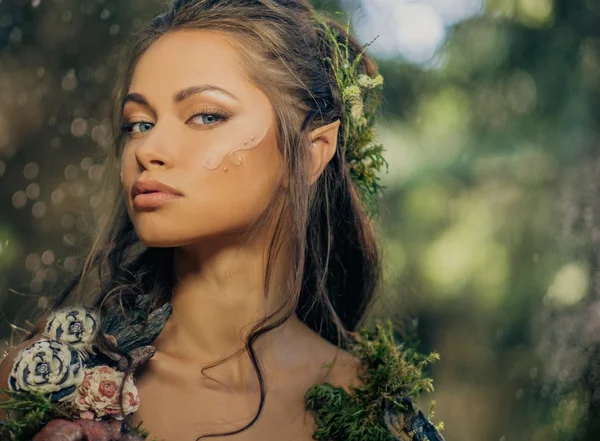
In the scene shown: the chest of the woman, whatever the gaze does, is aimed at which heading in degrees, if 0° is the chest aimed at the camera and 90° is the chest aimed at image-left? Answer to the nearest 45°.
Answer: approximately 45°

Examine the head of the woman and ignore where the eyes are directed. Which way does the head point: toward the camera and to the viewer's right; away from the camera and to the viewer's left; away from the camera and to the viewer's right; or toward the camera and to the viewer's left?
toward the camera and to the viewer's left
